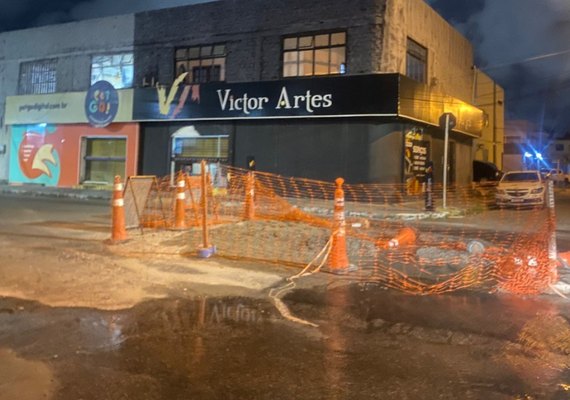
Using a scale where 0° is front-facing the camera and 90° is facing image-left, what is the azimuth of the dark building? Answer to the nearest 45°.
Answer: approximately 0°

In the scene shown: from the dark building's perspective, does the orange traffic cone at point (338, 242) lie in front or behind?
in front

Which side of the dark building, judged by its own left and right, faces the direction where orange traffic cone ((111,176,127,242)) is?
front

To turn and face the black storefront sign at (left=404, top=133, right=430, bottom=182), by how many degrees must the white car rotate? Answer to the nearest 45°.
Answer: approximately 90° to its right

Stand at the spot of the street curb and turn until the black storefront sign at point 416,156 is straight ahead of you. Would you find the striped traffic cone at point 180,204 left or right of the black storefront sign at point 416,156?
right

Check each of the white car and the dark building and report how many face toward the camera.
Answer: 2

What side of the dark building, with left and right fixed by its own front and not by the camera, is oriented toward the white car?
left

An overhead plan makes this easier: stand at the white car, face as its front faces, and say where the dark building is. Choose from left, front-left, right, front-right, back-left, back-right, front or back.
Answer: right

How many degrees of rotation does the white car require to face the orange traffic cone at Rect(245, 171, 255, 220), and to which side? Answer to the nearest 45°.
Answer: approximately 45° to its right

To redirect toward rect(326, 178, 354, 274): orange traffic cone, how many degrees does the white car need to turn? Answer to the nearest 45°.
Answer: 0° — it already faces it

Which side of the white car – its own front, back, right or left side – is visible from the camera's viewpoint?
front

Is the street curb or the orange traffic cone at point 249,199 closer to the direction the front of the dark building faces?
the orange traffic cone

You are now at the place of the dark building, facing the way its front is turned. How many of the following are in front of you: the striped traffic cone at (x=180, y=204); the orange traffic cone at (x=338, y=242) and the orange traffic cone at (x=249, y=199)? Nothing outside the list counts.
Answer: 3
